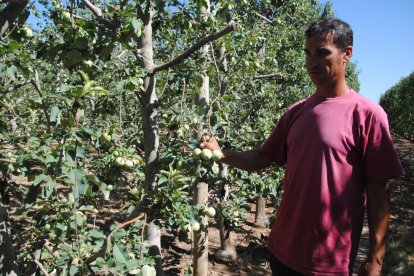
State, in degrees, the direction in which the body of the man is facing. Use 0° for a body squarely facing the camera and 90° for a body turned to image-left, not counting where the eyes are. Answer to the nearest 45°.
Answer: approximately 45°

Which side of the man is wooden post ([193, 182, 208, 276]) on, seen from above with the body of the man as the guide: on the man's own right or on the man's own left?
on the man's own right

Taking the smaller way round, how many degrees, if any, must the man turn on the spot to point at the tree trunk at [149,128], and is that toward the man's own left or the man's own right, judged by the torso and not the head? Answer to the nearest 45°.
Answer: approximately 90° to the man's own right

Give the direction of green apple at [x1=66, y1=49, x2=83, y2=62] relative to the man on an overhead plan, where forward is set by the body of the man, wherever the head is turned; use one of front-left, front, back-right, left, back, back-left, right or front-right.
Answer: front-right

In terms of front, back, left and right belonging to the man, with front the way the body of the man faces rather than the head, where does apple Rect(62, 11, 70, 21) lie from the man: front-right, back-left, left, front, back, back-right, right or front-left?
front-right
